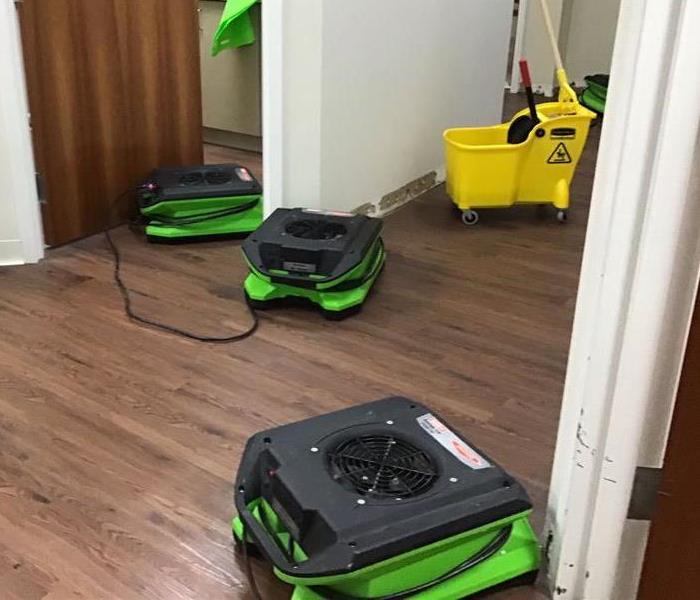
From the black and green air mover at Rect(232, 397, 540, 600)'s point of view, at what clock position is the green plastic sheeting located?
The green plastic sheeting is roughly at 10 o'clock from the black and green air mover.

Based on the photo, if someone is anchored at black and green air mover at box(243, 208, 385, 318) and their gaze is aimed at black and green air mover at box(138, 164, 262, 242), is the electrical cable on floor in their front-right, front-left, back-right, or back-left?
front-left

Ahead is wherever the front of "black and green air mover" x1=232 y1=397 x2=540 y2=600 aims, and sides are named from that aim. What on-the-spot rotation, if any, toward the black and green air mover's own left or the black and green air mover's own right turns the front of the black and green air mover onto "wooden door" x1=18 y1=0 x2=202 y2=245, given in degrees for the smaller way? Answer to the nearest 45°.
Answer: approximately 90° to the black and green air mover's own left

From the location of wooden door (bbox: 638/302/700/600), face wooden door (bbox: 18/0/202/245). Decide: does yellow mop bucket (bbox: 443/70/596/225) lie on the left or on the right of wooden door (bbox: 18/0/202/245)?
right

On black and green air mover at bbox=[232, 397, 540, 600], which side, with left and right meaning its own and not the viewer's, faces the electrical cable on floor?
left

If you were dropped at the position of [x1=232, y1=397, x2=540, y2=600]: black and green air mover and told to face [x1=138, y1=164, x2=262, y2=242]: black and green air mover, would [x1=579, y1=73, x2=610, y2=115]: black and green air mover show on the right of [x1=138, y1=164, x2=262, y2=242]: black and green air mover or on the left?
right

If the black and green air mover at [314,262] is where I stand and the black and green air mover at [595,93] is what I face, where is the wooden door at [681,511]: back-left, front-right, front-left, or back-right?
back-right

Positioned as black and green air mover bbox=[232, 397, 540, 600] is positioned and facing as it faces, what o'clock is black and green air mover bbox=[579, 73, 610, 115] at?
black and green air mover bbox=[579, 73, 610, 115] is roughly at 11 o'clock from black and green air mover bbox=[232, 397, 540, 600].

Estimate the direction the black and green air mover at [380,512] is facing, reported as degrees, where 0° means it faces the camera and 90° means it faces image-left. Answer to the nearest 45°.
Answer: approximately 225°
